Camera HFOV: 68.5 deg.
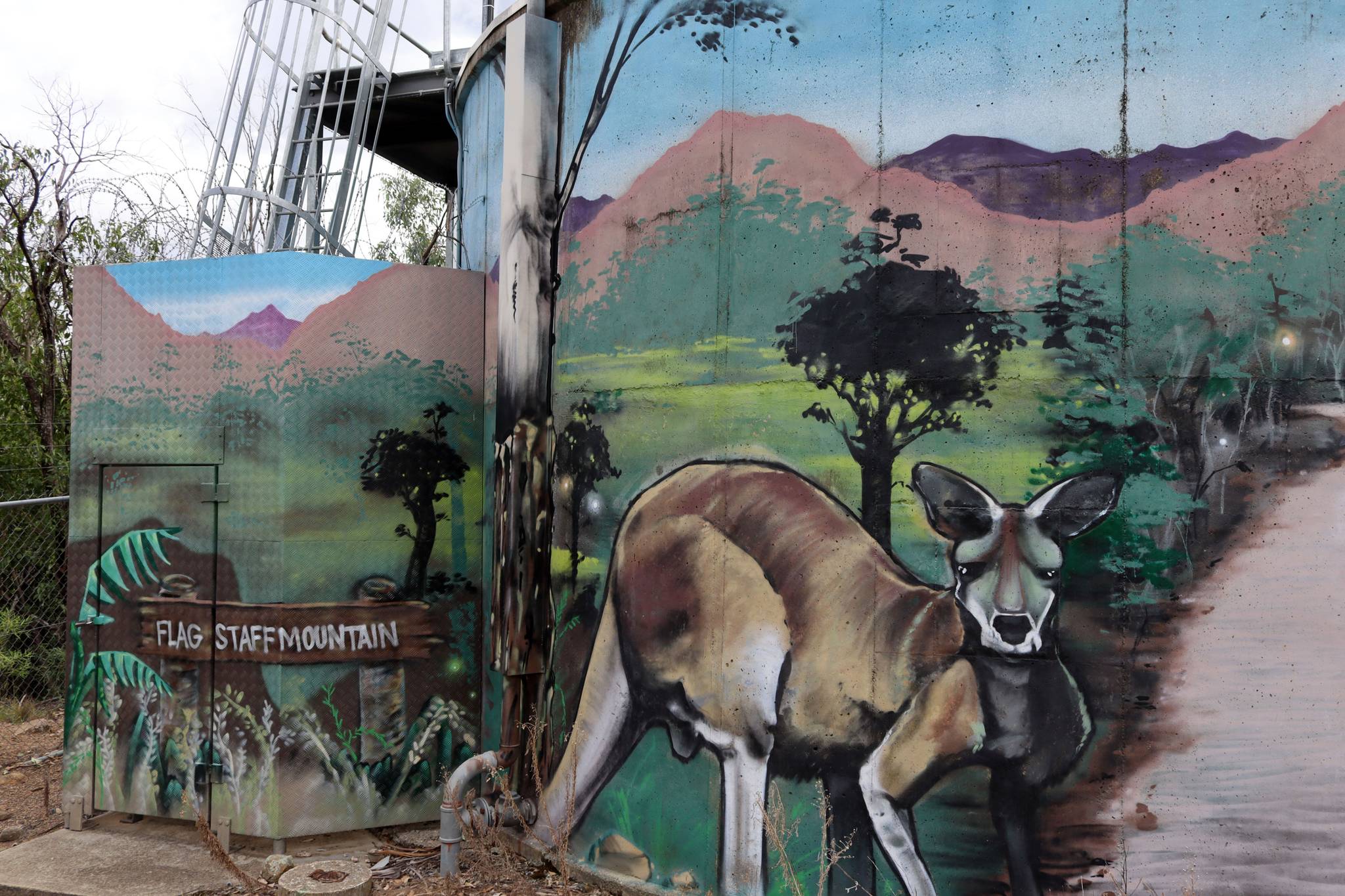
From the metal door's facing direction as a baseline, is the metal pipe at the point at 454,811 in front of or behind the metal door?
in front

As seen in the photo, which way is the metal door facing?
toward the camera

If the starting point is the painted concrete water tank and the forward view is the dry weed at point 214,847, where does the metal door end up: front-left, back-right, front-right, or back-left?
front-right

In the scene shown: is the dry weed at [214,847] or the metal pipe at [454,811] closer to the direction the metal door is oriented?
the dry weed

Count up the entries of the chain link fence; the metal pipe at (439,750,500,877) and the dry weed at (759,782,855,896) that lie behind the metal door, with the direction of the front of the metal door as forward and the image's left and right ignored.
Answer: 1

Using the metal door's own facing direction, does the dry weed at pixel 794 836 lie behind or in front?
in front

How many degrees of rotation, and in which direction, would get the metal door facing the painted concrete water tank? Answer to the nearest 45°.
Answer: approximately 45° to its left
